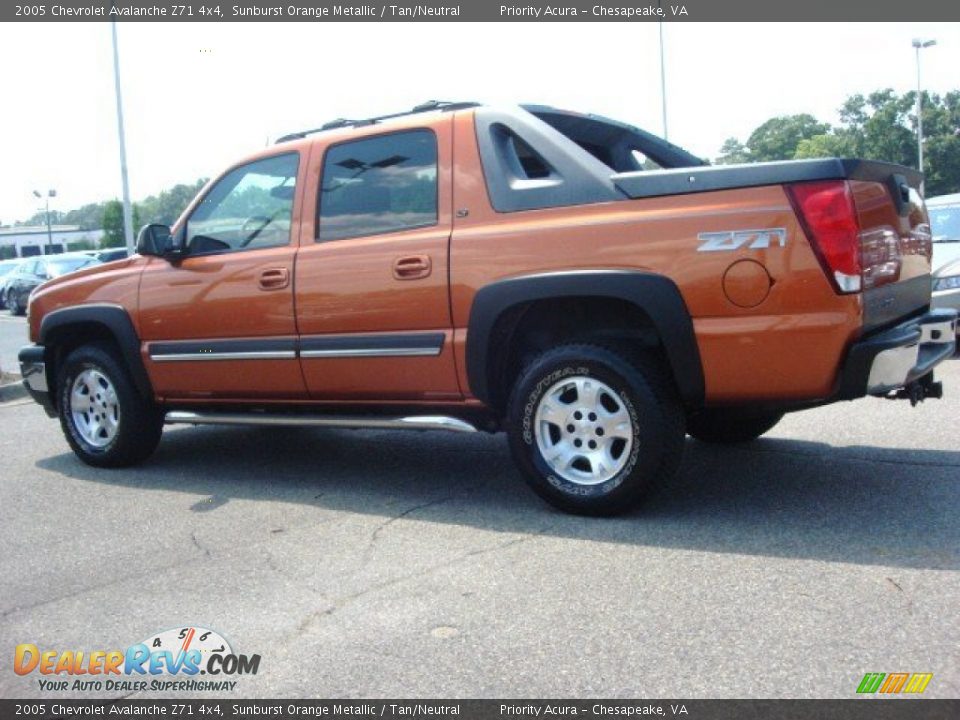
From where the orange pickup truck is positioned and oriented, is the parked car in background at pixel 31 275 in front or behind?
in front

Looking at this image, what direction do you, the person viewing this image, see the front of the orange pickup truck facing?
facing away from the viewer and to the left of the viewer

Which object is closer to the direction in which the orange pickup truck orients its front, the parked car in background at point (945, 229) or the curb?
the curb

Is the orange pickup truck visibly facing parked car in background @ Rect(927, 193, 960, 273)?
no

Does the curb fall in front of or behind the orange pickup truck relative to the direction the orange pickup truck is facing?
in front

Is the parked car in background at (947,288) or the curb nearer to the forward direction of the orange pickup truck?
the curb

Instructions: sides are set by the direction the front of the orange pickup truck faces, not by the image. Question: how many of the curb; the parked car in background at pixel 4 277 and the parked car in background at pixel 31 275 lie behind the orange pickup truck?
0

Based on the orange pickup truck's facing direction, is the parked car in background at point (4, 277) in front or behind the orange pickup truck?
in front

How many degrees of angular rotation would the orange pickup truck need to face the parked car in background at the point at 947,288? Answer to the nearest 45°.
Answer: approximately 90° to its right
